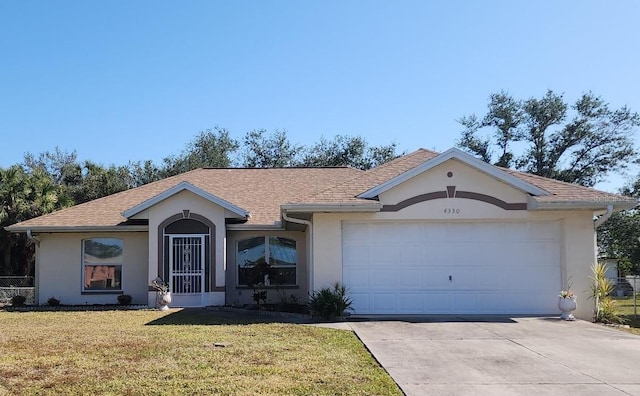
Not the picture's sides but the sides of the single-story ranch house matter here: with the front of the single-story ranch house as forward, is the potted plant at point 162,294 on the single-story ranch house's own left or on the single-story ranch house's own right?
on the single-story ranch house's own right

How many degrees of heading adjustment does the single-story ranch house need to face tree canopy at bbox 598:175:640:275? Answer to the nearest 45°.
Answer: approximately 135° to its left

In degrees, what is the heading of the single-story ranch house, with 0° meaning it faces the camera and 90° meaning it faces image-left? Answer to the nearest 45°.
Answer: approximately 0°

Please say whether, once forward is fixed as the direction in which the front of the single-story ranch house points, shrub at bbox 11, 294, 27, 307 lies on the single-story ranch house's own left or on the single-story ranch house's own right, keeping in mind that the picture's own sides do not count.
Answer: on the single-story ranch house's own right

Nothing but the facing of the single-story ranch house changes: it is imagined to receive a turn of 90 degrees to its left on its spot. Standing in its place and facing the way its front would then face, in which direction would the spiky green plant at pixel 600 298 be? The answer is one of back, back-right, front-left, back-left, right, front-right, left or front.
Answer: front

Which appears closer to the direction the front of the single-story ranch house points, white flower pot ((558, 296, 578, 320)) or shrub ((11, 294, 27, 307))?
the white flower pot

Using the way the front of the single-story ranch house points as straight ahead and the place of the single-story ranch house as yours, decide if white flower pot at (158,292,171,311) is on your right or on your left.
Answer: on your right
